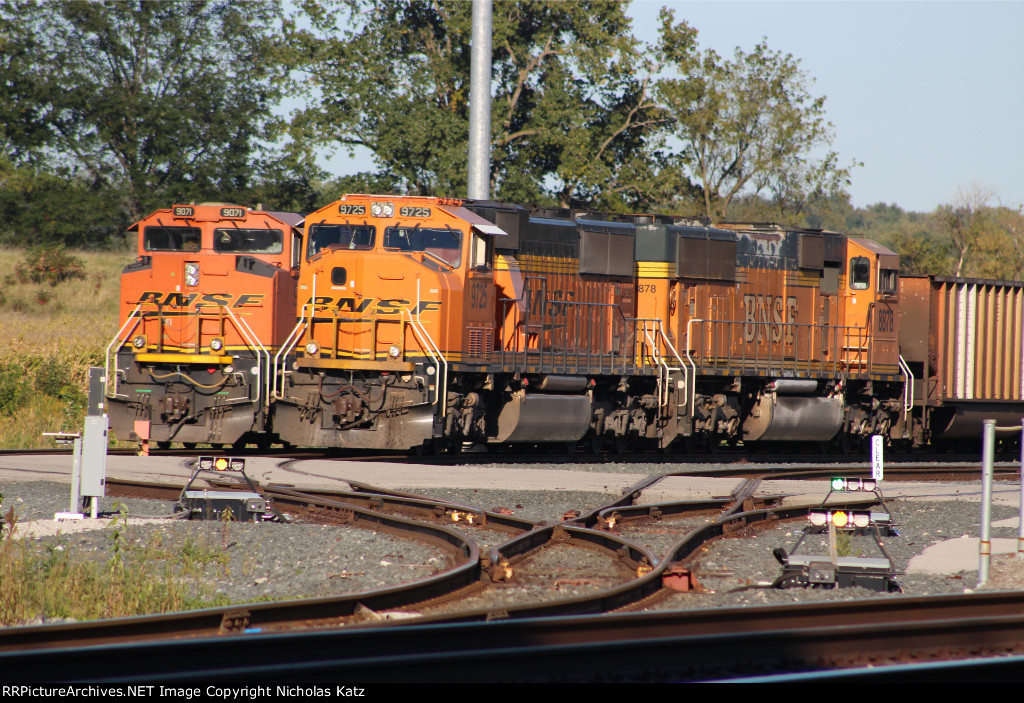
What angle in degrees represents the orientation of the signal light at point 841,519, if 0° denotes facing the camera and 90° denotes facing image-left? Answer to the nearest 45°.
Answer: approximately 0°

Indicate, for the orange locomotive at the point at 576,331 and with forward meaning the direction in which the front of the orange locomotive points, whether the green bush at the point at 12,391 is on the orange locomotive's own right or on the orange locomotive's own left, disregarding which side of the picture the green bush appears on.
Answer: on the orange locomotive's own right

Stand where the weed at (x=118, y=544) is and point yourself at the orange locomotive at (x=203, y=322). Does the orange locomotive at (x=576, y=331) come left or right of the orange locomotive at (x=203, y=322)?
right

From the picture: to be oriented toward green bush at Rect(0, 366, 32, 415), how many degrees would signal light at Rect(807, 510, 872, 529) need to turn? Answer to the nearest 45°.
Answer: approximately 135° to its right
